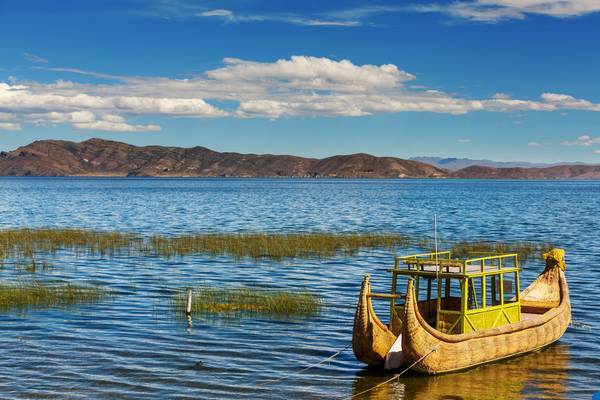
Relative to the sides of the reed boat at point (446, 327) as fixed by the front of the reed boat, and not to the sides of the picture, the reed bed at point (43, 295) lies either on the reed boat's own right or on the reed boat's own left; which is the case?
on the reed boat's own left

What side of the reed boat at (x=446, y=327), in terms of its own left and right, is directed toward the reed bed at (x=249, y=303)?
left

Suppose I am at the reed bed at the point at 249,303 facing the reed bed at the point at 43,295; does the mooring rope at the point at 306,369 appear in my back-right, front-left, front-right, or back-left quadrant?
back-left

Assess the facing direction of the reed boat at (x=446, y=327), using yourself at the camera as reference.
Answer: facing away from the viewer and to the right of the viewer

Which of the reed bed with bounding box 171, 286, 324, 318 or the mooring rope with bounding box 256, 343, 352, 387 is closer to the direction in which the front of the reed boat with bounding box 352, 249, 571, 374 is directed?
the reed bed

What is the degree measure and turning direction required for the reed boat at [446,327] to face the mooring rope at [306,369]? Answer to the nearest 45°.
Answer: approximately 135° to its left
